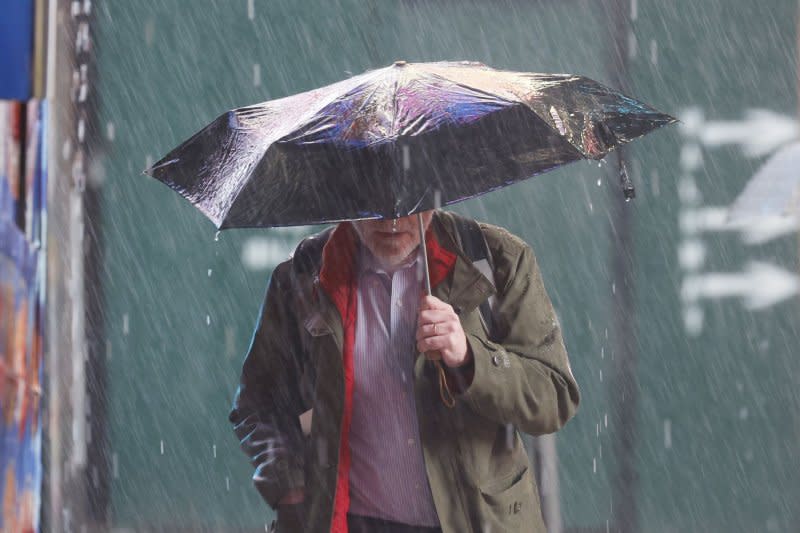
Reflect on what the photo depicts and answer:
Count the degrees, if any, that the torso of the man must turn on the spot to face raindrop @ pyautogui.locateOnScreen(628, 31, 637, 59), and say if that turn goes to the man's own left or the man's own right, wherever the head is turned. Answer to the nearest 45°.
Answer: approximately 135° to the man's own left

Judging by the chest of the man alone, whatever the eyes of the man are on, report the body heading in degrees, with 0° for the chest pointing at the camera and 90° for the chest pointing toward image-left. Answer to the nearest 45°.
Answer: approximately 0°
